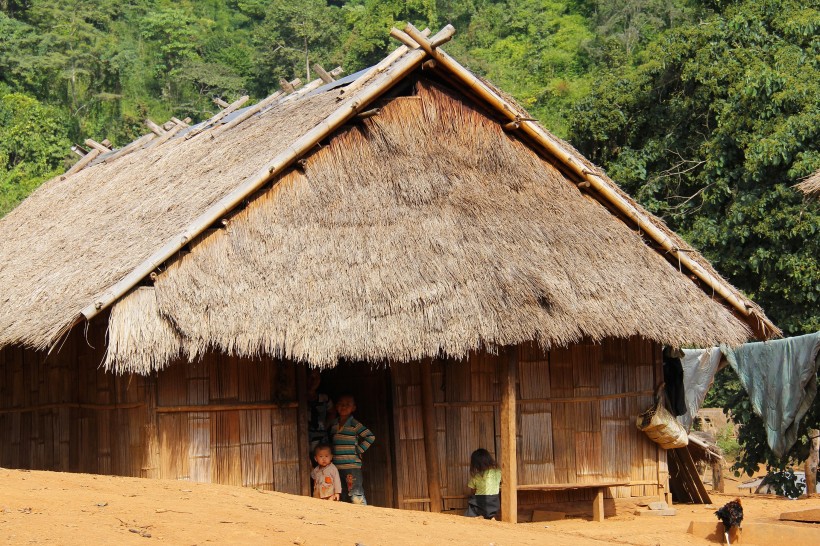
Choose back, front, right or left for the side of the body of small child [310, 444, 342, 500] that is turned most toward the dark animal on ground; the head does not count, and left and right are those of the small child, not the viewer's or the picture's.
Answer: left

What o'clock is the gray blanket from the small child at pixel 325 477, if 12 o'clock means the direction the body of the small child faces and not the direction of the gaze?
The gray blanket is roughly at 8 o'clock from the small child.

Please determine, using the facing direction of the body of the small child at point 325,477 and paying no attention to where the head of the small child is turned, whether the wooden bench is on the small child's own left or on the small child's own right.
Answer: on the small child's own left

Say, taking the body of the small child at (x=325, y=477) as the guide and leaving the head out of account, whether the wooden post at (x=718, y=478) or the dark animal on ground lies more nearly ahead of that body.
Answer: the dark animal on ground

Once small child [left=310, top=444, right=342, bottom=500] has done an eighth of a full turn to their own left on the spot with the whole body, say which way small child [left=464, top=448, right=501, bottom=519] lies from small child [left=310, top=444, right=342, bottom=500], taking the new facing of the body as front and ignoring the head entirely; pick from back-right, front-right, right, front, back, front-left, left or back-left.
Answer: front-left

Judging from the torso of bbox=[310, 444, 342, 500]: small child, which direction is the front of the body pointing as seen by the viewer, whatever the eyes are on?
toward the camera

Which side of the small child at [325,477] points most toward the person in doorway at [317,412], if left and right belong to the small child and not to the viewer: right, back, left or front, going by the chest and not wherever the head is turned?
back

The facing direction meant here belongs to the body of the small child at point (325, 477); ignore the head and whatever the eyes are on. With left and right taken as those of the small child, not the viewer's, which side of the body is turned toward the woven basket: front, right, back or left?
left

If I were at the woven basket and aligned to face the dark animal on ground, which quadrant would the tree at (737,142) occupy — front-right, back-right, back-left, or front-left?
back-left

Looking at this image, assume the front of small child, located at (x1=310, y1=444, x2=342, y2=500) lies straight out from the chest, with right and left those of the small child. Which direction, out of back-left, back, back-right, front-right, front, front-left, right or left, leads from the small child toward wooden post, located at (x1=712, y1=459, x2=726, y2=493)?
back-left

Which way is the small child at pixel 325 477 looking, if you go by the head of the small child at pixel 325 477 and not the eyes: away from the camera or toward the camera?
toward the camera

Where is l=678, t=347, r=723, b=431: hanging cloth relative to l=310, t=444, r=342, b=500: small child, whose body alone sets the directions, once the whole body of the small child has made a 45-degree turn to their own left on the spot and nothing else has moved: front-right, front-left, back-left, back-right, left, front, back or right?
left

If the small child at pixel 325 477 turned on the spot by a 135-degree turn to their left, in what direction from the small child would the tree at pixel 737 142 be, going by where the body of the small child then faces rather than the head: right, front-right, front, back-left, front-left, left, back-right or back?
front
